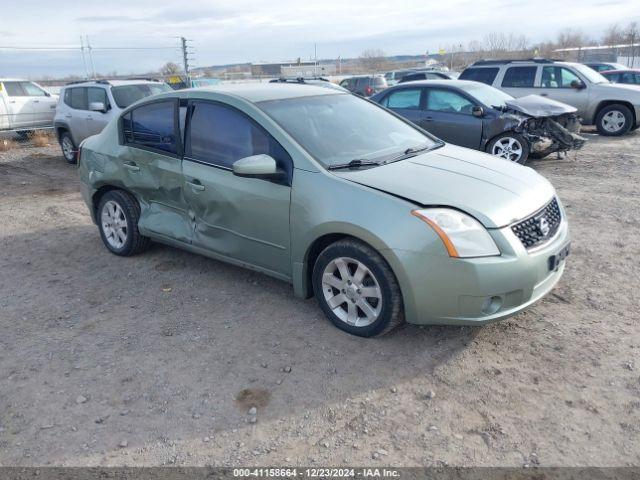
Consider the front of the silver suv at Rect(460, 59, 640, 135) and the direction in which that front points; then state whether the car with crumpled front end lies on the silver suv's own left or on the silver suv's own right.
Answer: on the silver suv's own right

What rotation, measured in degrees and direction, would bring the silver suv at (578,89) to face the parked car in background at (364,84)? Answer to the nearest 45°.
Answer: approximately 180°

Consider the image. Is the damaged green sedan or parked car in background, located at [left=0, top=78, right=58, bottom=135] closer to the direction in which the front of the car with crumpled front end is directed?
the damaged green sedan

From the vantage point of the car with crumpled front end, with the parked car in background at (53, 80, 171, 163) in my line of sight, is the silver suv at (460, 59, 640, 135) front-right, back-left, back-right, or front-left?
back-right

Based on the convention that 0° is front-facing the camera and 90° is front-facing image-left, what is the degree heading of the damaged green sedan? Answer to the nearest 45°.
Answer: approximately 315°

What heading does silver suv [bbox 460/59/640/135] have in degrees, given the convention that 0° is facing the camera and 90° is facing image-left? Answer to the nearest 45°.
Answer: approximately 315°

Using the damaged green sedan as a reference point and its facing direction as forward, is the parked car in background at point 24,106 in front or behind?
behind

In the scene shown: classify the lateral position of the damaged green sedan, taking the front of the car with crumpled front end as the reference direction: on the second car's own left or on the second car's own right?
on the second car's own right

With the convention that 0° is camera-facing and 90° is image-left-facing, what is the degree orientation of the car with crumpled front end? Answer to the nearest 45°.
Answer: approximately 315°
